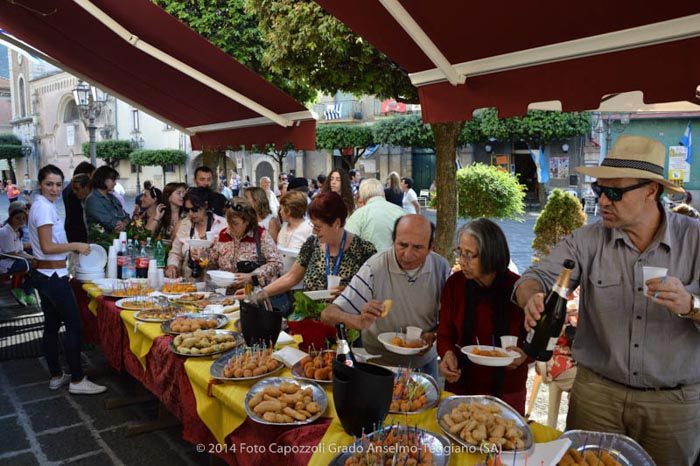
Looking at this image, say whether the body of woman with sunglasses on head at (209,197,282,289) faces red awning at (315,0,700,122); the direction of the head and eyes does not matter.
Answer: no

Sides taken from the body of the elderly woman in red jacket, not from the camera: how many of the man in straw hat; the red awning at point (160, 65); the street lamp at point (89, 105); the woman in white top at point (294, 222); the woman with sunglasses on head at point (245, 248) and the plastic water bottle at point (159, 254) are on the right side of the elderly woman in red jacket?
5

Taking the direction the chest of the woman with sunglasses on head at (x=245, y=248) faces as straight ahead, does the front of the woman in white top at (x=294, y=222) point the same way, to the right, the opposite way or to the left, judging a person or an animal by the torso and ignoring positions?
the same way

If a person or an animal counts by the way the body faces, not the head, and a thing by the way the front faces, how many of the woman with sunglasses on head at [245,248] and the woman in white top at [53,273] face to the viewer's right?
1

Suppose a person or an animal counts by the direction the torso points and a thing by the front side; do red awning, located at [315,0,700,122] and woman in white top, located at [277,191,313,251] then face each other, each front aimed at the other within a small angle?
no

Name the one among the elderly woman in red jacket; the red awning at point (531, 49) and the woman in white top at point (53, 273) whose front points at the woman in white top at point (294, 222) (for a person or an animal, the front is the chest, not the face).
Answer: the woman in white top at point (53, 273)

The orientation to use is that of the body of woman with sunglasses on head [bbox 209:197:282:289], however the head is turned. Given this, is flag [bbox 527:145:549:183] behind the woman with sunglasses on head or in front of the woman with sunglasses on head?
behind

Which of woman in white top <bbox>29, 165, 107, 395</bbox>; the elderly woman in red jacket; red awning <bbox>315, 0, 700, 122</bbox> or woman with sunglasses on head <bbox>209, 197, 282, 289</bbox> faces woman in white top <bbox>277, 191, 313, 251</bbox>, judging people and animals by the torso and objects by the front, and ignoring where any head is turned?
woman in white top <bbox>29, 165, 107, 395</bbox>

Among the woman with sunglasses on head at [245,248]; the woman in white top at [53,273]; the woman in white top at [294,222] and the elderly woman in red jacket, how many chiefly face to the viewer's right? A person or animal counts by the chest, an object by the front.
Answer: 1

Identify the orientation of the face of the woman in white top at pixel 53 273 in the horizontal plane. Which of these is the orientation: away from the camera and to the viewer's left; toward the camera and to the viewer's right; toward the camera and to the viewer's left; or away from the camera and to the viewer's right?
toward the camera and to the viewer's right

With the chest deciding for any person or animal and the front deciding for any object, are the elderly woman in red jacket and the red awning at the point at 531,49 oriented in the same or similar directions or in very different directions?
very different directions

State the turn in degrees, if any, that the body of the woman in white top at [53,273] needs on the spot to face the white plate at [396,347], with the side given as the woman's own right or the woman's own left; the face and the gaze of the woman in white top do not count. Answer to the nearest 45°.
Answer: approximately 45° to the woman's own right

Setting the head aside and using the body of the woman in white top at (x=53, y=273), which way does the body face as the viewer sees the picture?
to the viewer's right
